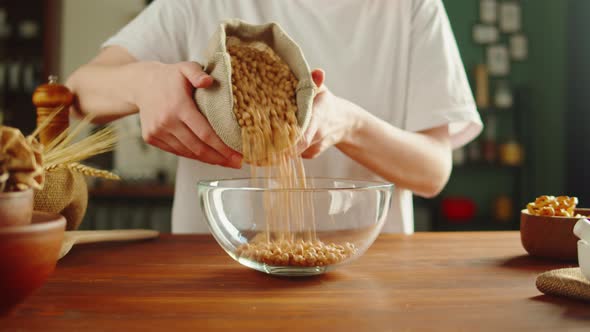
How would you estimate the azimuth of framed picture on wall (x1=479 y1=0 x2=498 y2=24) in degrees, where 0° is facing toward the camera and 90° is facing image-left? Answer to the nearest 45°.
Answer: approximately 0°

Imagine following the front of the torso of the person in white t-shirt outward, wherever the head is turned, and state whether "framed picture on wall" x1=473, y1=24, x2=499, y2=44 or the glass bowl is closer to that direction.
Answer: the glass bowl

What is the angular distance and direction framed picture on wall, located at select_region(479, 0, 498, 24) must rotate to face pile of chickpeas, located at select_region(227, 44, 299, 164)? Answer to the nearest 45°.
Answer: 0° — it already faces it
